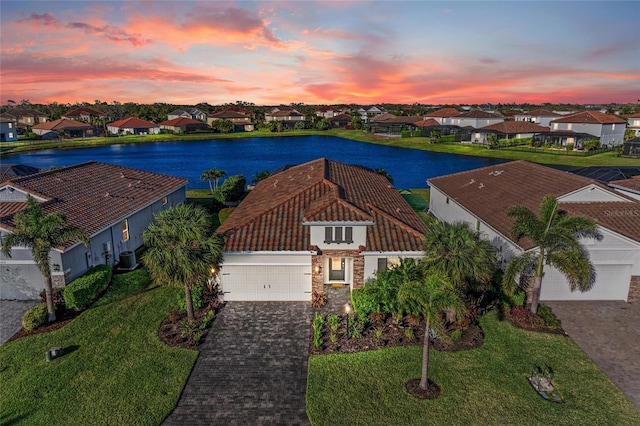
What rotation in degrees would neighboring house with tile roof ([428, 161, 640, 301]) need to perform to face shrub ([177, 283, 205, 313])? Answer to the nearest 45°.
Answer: approximately 90° to its right

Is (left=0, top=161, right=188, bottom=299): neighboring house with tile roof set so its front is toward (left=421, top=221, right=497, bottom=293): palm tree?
no

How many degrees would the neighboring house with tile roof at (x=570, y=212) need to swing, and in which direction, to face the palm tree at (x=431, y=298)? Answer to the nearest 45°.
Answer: approximately 45° to its right

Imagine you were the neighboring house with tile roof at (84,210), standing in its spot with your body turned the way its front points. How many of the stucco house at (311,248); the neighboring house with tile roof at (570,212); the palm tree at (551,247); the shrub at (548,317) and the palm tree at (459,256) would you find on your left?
5

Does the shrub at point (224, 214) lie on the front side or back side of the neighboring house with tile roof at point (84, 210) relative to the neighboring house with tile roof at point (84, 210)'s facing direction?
on the back side

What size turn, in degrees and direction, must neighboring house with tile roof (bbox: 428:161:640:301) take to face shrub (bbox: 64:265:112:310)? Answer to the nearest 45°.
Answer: approximately 90° to its right

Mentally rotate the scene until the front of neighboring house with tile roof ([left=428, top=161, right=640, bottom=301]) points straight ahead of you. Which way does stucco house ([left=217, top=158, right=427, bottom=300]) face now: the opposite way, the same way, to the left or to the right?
the same way

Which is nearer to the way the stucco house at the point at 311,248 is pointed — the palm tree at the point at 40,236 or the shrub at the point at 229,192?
the palm tree

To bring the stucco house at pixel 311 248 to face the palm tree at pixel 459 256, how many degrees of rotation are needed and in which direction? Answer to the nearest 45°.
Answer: approximately 45° to its left

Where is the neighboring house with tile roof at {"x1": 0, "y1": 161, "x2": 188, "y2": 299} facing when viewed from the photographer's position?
facing the viewer and to the left of the viewer

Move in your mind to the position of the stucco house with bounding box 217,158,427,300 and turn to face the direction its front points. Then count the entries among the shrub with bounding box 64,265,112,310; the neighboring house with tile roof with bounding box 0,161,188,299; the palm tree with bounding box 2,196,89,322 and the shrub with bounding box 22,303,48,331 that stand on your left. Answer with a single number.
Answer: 0

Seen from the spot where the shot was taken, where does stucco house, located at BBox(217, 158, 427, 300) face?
facing the viewer

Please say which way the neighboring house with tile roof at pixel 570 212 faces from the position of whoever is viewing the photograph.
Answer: facing the viewer and to the right of the viewer

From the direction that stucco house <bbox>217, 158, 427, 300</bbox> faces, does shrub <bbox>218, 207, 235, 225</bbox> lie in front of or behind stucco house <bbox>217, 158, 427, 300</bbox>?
behind

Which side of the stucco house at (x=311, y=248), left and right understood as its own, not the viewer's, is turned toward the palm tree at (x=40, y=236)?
right

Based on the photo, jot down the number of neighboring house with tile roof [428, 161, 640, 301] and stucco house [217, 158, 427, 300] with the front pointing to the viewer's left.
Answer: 0
